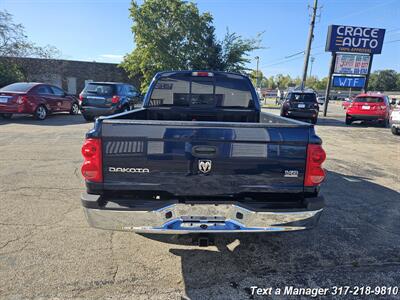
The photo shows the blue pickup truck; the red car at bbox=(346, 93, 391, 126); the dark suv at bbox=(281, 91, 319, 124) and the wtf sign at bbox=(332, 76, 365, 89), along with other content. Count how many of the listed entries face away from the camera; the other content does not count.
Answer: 3

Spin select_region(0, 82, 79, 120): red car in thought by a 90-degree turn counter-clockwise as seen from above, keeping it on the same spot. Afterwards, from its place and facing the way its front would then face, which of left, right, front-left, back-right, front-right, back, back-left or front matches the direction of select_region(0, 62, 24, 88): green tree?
front-right

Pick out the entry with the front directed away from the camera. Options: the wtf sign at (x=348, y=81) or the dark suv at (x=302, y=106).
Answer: the dark suv

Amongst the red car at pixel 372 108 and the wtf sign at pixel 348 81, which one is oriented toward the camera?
the wtf sign

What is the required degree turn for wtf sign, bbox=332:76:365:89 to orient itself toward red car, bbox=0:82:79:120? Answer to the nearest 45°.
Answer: approximately 45° to its right

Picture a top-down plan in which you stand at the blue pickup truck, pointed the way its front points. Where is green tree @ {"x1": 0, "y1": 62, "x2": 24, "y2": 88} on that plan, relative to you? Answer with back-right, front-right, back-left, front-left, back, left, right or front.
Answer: front-left

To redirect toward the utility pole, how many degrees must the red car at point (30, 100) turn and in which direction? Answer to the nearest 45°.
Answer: approximately 45° to its right

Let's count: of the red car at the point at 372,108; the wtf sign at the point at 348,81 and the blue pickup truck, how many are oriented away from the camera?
2

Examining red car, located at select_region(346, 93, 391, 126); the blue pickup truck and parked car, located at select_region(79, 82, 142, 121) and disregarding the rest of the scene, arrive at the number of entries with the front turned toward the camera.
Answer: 0

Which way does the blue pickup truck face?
away from the camera

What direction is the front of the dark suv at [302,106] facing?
away from the camera

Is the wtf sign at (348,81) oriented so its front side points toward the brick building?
no

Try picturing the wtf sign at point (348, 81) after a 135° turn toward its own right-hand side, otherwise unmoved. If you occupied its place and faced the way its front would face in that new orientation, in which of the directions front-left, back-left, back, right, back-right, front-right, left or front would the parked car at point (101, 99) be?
left

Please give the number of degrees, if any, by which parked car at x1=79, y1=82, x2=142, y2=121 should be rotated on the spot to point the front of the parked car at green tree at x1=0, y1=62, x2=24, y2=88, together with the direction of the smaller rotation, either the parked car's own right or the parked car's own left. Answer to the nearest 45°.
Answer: approximately 90° to the parked car's own left

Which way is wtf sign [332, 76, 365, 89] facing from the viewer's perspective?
toward the camera

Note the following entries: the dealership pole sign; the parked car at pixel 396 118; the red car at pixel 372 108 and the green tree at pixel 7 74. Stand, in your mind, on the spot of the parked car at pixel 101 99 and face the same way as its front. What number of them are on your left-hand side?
1

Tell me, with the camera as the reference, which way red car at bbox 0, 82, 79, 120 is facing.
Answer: facing away from the viewer and to the right of the viewer

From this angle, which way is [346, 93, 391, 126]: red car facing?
away from the camera
